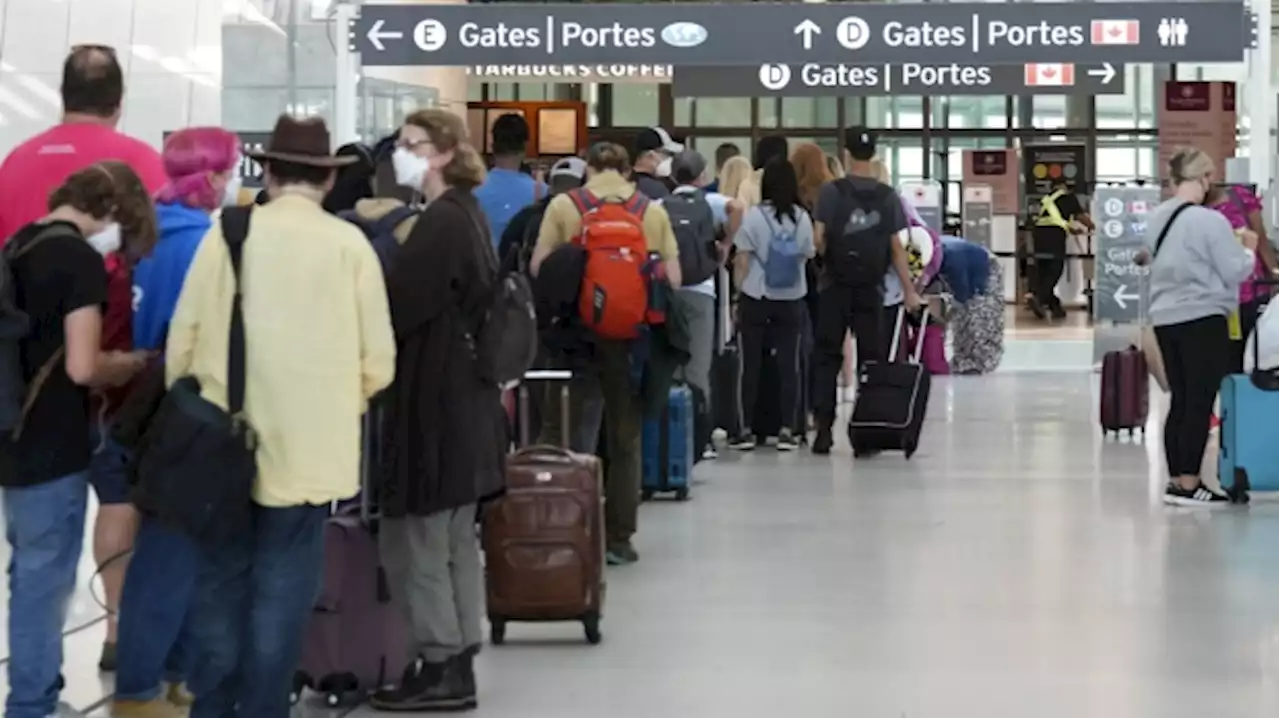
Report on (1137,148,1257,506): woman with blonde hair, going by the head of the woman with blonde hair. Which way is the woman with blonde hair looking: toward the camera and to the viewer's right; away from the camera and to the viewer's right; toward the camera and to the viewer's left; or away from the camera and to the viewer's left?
away from the camera and to the viewer's right

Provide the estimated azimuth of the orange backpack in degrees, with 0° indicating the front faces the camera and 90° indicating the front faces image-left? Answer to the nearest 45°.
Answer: approximately 0°

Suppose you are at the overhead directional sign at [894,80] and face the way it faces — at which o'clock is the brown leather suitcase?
The brown leather suitcase is roughly at 12 o'clock from the overhead directional sign.

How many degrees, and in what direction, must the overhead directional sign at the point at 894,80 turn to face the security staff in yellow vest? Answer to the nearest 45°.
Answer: approximately 180°

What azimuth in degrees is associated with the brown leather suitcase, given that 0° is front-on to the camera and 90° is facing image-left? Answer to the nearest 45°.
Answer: approximately 0°

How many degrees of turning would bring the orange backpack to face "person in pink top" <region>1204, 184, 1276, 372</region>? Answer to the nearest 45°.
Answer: approximately 135° to its left

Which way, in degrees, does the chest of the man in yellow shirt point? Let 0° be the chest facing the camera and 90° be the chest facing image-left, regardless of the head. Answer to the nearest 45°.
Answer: approximately 180°

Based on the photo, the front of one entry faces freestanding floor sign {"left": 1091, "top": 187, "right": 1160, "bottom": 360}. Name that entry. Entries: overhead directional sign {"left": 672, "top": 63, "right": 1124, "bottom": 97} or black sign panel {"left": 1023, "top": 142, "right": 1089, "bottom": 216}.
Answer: the black sign panel

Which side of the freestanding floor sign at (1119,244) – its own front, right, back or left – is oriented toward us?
front

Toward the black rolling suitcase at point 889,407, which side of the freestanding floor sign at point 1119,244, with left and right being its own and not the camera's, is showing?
front
